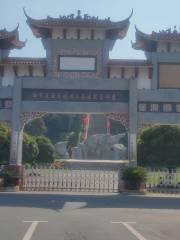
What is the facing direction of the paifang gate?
toward the camera
